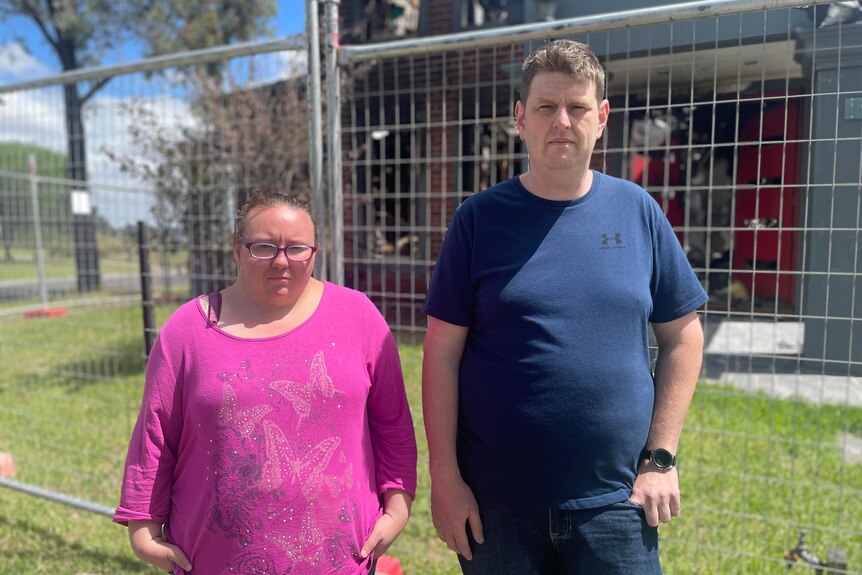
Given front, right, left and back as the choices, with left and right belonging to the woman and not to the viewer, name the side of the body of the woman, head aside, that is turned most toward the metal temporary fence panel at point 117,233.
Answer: back

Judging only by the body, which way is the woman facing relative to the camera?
toward the camera

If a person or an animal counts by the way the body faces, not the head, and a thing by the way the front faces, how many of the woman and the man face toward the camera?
2

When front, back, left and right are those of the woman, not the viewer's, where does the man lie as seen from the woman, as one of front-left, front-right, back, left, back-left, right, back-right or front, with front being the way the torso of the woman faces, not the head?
left

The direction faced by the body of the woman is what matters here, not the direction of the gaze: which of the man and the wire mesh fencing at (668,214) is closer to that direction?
the man

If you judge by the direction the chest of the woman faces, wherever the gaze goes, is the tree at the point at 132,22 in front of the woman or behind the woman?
behind

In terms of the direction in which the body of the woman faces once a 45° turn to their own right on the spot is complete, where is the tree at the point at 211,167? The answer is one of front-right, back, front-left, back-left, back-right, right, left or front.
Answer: back-right

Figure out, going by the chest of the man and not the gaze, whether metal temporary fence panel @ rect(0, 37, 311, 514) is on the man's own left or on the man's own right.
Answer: on the man's own right

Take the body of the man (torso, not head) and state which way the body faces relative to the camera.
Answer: toward the camera
